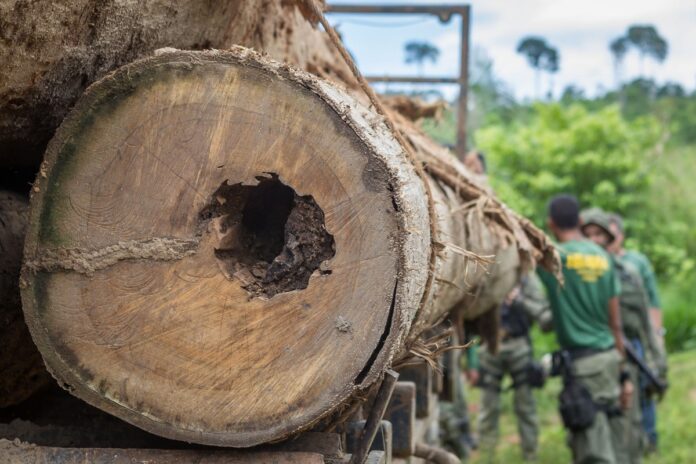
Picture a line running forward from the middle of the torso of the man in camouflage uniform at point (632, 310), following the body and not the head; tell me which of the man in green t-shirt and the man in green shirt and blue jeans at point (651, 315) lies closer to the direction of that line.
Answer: the man in green t-shirt

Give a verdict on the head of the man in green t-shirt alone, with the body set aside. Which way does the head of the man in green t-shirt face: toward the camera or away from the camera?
away from the camera

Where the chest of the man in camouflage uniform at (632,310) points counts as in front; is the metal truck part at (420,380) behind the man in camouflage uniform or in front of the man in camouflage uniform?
in front

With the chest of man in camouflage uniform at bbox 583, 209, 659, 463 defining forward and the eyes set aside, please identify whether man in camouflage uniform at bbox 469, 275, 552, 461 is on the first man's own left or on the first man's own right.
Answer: on the first man's own right

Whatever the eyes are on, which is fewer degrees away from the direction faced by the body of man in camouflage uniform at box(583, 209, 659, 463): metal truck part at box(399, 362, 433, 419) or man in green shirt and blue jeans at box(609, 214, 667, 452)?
the metal truck part

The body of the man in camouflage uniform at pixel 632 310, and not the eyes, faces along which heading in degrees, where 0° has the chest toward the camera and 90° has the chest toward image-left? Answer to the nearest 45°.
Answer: approximately 45°

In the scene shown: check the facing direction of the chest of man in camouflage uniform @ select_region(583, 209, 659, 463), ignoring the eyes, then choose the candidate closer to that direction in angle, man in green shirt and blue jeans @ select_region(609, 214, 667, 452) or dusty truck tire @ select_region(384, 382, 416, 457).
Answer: the dusty truck tire
